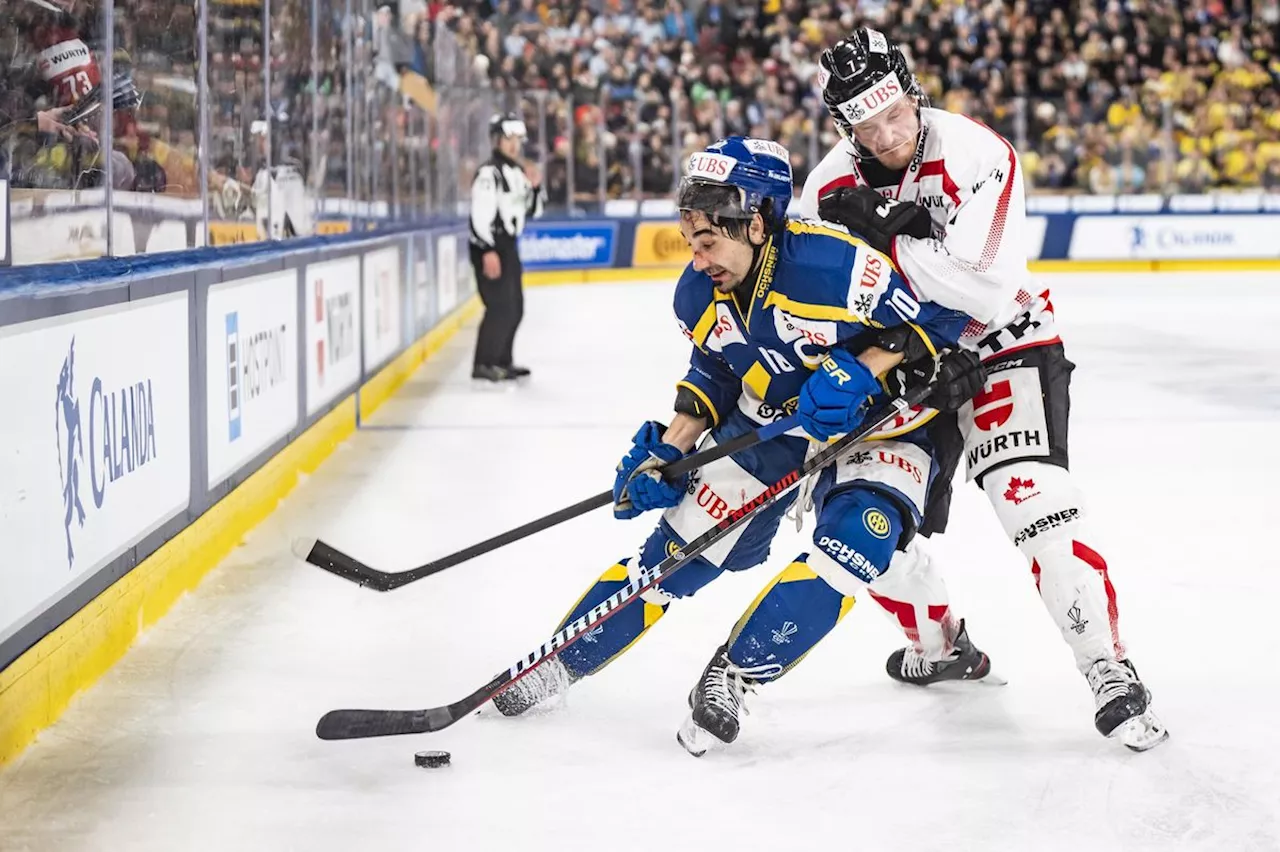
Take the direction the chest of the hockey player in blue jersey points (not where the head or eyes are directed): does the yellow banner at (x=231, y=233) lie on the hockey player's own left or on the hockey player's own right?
on the hockey player's own right

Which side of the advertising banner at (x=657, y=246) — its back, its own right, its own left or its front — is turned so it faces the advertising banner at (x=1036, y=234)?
left

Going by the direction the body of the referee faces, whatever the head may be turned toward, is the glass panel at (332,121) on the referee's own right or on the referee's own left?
on the referee's own right

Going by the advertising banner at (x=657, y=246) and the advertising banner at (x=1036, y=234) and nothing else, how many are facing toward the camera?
2

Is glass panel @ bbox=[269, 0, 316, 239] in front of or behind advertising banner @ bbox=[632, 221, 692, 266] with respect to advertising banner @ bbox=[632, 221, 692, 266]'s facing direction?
in front

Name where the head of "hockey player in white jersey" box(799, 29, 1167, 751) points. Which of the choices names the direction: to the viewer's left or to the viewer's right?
to the viewer's left

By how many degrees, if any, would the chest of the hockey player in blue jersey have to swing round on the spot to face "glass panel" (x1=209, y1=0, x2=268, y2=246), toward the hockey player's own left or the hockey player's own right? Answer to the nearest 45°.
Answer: approximately 90° to the hockey player's own right

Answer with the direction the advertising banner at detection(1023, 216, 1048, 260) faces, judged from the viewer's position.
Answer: facing the viewer

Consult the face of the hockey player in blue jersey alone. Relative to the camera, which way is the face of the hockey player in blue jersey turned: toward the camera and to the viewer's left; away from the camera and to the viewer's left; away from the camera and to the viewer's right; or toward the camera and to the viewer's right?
toward the camera and to the viewer's left

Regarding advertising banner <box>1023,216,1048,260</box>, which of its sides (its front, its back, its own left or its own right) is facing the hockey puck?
front

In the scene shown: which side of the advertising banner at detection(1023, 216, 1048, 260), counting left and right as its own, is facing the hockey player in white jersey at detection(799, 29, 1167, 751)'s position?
front

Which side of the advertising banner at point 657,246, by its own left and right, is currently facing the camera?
front

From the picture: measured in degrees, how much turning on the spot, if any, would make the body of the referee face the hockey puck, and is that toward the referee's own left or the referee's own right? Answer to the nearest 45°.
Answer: approximately 45° to the referee's own right

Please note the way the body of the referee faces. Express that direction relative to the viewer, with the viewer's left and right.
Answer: facing the viewer and to the right of the viewer

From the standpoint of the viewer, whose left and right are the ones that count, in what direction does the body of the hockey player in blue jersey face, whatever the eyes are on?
facing the viewer and to the left of the viewer
